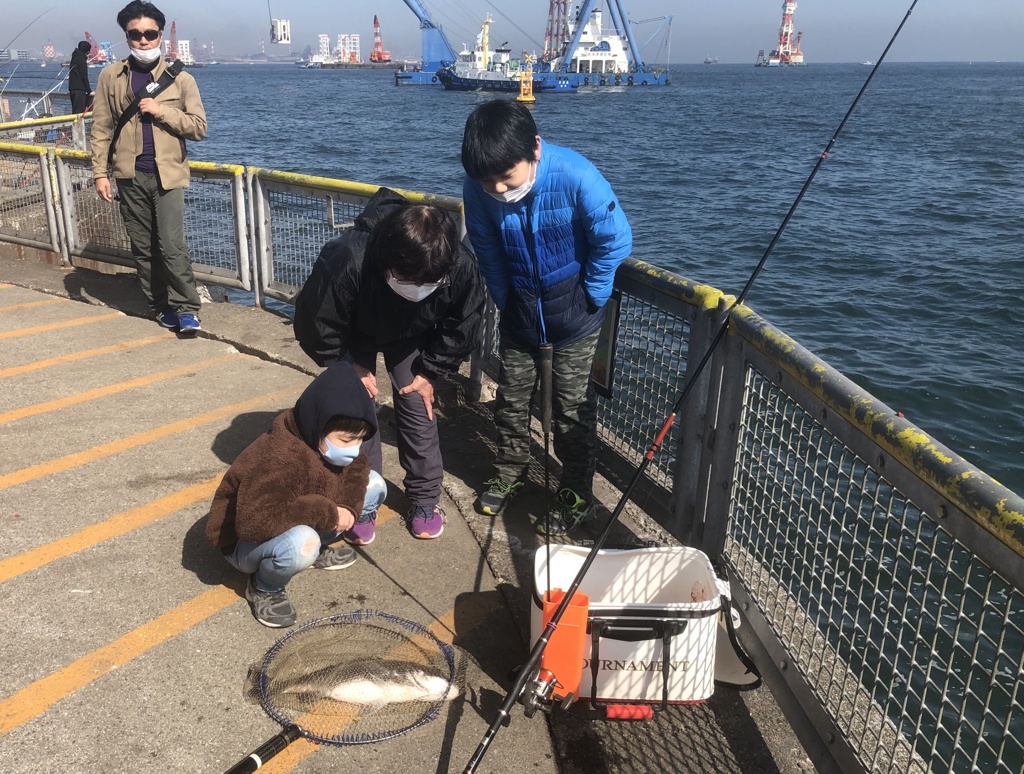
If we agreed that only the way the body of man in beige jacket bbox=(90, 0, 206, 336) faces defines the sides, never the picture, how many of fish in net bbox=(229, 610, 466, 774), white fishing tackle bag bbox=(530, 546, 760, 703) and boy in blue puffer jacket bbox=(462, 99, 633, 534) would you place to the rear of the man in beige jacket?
0

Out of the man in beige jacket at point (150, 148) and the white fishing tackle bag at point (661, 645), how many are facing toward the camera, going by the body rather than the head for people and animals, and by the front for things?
2

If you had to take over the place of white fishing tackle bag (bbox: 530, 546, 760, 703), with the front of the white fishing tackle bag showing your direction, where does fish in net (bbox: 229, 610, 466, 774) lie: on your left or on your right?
on your right

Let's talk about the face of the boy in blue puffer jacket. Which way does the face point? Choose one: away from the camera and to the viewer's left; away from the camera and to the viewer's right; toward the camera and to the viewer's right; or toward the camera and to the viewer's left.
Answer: toward the camera and to the viewer's left

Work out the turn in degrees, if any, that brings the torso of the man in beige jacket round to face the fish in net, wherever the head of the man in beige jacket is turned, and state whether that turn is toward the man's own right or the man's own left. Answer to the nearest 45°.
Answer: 0° — they already face it

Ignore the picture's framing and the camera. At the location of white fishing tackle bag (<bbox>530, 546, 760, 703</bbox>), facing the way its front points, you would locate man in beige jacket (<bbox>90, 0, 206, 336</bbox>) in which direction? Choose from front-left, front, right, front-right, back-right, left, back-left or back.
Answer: back-right

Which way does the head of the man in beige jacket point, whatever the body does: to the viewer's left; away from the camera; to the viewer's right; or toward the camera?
toward the camera

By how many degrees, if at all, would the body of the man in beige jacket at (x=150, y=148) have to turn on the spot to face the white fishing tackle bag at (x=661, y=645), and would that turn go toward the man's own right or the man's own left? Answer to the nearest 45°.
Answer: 0° — they already face it

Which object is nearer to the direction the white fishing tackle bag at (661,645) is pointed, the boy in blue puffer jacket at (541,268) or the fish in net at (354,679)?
the fish in net

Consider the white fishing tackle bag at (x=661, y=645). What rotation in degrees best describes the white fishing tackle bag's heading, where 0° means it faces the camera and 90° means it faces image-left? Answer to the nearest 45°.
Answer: approximately 0°

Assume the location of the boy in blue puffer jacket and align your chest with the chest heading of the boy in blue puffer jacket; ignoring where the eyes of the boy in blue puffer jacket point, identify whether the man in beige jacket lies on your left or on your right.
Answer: on your right

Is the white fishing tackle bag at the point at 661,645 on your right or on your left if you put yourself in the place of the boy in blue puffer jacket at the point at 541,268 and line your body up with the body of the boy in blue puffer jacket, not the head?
on your left

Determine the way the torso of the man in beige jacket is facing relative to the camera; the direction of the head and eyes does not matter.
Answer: toward the camera

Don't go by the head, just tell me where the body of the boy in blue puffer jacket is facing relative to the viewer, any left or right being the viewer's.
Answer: facing the viewer and to the left of the viewer

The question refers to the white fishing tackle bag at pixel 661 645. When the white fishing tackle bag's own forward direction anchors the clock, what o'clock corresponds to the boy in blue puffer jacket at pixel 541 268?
The boy in blue puffer jacket is roughly at 5 o'clock from the white fishing tackle bag.
